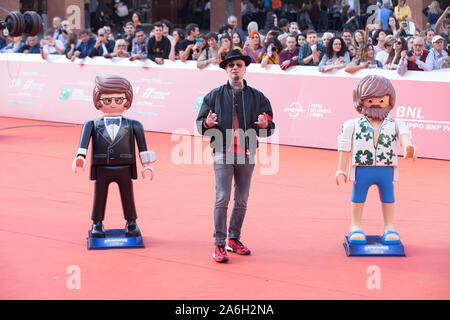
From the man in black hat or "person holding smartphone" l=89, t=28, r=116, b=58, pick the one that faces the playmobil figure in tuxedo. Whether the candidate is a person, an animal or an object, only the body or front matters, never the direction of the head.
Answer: the person holding smartphone

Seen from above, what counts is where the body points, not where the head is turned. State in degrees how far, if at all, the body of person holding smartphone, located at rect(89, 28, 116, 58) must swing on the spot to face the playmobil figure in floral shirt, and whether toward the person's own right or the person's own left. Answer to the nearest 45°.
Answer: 0° — they already face it

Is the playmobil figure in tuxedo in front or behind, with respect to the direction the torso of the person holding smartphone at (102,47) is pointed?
in front

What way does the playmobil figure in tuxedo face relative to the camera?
toward the camera

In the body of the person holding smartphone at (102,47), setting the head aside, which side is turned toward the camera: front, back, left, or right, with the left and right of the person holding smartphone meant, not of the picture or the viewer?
front

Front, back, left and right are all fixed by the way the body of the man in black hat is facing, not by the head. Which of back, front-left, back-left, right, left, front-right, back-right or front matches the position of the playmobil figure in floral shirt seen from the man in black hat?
left

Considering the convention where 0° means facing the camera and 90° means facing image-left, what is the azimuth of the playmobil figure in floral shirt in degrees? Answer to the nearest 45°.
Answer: approximately 0°

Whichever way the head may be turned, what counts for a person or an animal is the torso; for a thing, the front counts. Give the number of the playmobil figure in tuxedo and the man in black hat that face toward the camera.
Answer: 2

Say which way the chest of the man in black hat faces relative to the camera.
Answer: toward the camera
